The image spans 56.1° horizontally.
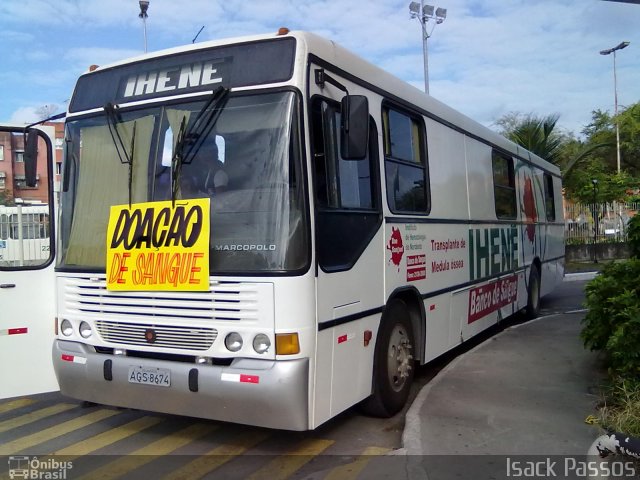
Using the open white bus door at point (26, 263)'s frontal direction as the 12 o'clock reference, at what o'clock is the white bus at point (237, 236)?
the white bus at point (237, 236) is roughly at 8 o'clock from the open white bus door at point (26, 263).

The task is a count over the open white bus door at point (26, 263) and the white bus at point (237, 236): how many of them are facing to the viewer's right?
0

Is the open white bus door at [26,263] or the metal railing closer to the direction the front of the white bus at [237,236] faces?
the open white bus door

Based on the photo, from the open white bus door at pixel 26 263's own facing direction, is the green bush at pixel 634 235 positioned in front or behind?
behind

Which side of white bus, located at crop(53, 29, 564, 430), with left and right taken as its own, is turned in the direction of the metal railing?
back

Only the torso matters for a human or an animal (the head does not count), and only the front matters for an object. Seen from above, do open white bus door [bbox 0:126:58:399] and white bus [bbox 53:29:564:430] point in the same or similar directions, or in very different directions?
same or similar directions

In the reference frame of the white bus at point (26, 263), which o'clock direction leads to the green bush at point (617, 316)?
The green bush is roughly at 7 o'clock from the white bus.

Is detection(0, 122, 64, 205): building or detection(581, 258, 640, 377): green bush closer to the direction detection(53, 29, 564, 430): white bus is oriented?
the building

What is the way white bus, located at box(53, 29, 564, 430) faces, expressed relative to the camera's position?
facing the viewer and to the left of the viewer

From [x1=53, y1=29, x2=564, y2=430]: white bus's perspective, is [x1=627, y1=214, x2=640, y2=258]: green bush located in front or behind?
behind

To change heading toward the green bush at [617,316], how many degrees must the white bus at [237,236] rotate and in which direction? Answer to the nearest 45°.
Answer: approximately 135° to its left
